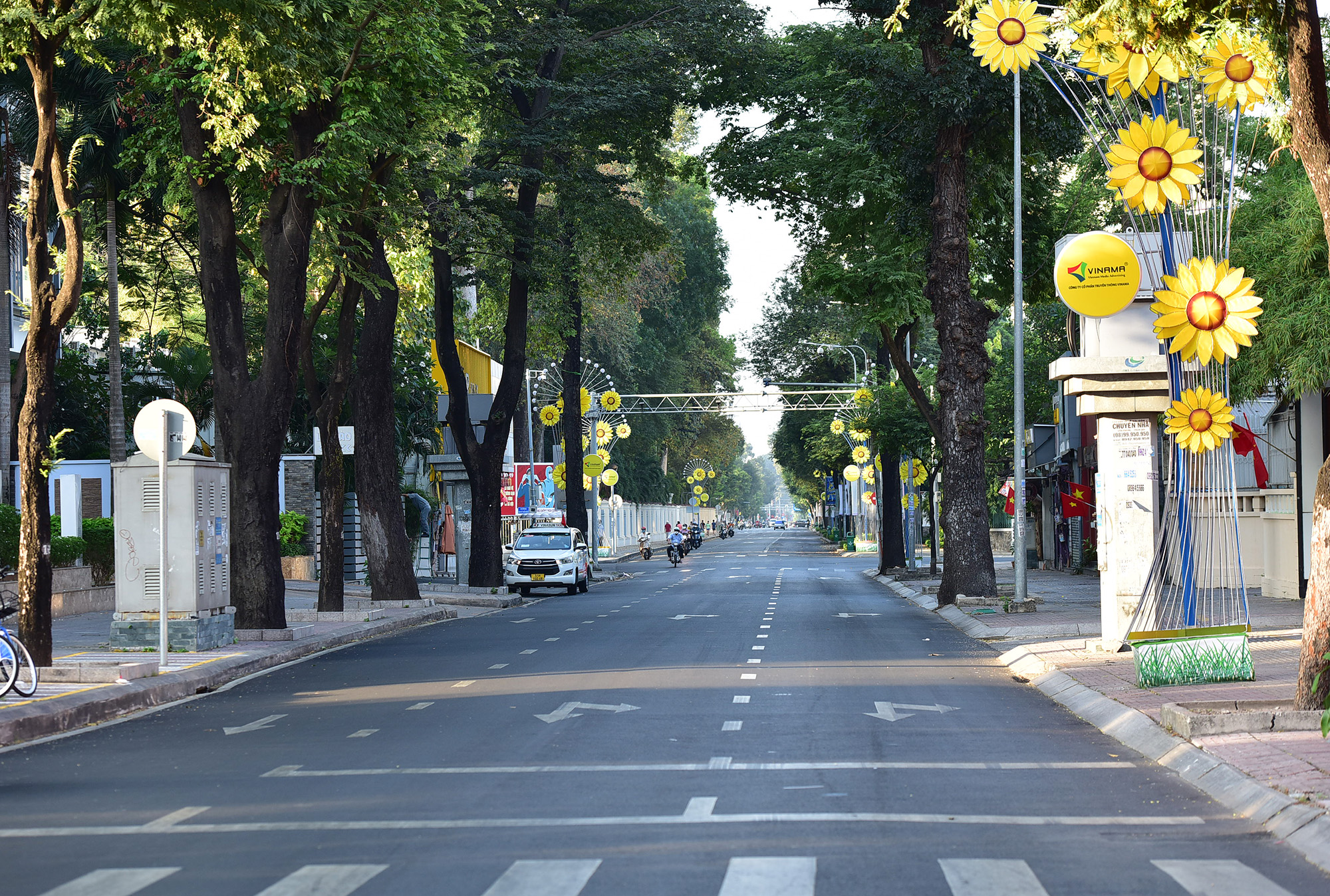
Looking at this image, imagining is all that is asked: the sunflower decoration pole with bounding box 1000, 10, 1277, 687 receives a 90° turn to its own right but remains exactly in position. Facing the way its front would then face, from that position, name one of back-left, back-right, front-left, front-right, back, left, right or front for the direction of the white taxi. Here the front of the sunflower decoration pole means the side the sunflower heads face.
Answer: front-right

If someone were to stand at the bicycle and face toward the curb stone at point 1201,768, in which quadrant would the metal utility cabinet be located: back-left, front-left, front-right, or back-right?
back-left

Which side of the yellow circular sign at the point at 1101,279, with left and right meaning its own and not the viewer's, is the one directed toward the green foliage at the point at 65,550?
right

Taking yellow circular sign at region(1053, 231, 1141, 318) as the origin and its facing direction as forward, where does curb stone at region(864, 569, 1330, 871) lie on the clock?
The curb stone is roughly at 12 o'clock from the yellow circular sign.

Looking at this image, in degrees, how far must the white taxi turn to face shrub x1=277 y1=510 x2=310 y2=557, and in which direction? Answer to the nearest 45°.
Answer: approximately 90° to its right

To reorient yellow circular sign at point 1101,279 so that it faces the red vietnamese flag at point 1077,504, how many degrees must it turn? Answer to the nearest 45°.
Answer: approximately 180°

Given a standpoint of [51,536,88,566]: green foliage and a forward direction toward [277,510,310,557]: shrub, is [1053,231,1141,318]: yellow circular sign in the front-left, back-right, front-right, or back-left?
back-right

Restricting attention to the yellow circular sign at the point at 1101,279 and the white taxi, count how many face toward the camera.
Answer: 2

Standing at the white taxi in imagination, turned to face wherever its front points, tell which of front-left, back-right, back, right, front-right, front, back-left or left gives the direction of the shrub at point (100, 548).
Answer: front-right

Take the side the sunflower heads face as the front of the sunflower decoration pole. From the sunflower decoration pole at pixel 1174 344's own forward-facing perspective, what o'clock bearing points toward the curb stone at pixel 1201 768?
The curb stone is roughly at 12 o'clock from the sunflower decoration pole.
